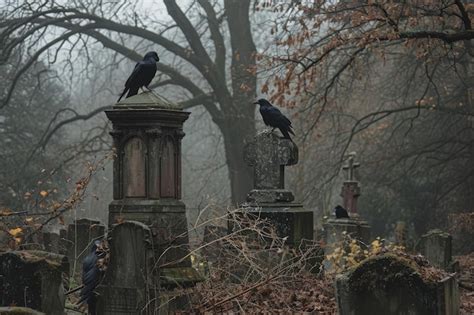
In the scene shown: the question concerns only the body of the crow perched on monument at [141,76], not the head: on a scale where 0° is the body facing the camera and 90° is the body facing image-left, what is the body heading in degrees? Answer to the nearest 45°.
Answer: approximately 270°

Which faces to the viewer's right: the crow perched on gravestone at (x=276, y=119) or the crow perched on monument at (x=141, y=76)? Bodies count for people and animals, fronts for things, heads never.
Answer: the crow perched on monument

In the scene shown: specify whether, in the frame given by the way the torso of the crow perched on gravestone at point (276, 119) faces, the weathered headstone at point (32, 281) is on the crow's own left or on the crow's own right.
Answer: on the crow's own left

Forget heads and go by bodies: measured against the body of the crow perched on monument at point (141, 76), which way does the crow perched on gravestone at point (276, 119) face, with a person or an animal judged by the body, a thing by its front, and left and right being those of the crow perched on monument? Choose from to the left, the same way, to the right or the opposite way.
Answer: the opposite way

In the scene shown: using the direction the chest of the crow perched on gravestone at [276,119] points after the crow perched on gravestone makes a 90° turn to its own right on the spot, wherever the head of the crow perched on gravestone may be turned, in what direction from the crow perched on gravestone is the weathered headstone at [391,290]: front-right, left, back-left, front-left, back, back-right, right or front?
back

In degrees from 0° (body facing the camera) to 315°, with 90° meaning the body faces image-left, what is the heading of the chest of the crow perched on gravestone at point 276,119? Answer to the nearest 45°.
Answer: approximately 90°
